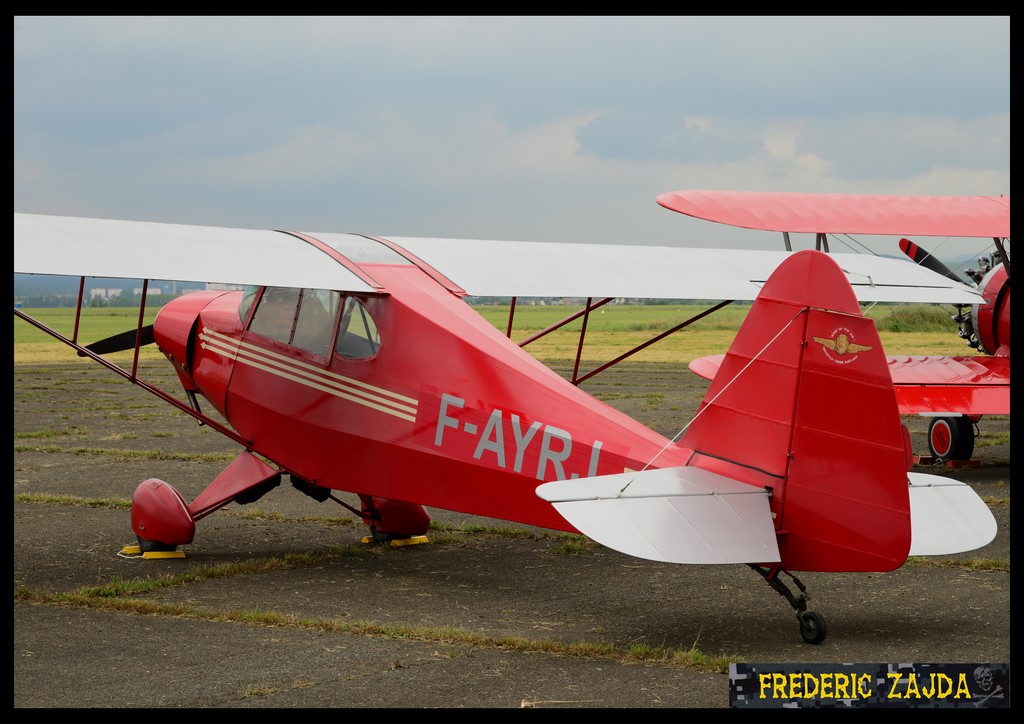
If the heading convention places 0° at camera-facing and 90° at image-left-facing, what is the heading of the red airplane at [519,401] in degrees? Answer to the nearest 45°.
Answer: approximately 135°

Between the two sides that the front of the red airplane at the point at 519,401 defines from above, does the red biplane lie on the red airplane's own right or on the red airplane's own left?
on the red airplane's own right
